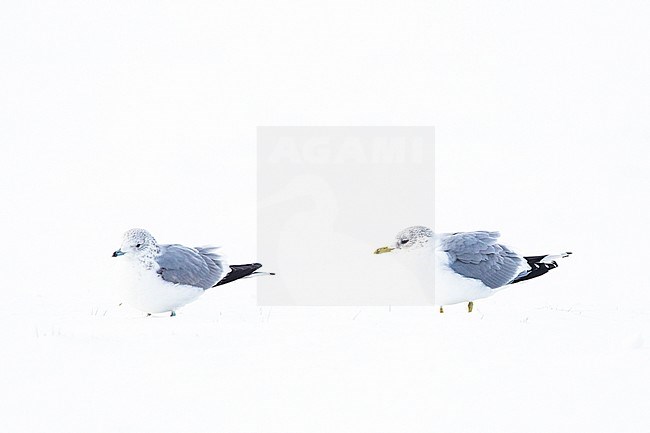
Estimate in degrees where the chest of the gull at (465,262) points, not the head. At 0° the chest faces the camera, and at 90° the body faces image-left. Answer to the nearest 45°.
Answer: approximately 90°

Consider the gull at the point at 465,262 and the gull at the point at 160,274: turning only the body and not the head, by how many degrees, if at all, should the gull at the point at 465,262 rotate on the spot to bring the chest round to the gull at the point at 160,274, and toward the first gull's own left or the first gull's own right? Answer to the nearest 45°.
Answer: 0° — it already faces it
